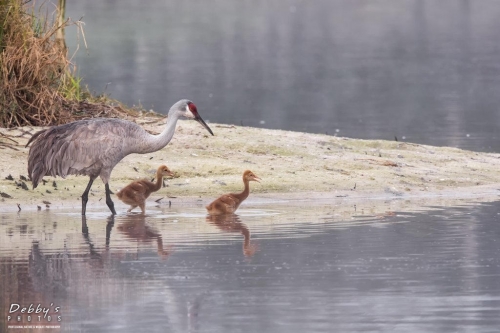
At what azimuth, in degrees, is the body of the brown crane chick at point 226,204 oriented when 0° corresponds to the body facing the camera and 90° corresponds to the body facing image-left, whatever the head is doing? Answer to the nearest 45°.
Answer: approximately 270°

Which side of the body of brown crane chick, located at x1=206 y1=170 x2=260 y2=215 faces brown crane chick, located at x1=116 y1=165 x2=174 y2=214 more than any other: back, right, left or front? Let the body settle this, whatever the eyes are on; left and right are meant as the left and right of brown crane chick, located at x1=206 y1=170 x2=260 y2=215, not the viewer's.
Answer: back

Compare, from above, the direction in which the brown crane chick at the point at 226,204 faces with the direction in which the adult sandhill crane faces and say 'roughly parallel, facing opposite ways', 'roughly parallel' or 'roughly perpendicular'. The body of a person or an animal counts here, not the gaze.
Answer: roughly parallel

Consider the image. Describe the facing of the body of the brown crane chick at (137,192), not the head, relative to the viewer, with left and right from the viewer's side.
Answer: facing to the right of the viewer

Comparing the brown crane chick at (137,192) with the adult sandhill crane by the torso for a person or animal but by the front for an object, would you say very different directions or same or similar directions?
same or similar directions

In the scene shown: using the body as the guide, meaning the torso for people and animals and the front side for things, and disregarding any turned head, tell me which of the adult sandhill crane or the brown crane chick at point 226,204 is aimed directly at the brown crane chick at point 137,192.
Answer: the adult sandhill crane

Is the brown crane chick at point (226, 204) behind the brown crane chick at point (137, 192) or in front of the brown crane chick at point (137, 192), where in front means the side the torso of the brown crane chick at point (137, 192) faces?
in front

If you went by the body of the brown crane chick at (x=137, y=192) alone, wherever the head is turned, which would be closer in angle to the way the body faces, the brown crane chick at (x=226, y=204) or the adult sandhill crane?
the brown crane chick

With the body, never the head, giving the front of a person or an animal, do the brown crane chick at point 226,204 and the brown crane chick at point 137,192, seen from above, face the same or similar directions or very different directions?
same or similar directions

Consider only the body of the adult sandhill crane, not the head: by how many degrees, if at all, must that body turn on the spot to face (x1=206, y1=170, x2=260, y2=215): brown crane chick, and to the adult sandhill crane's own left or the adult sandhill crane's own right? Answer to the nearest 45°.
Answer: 0° — it already faces it

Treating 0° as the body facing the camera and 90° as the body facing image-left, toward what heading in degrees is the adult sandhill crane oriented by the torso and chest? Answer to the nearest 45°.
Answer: approximately 270°

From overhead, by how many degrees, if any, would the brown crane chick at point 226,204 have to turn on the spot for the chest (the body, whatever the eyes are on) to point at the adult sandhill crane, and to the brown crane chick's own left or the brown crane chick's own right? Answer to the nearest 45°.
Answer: approximately 180°

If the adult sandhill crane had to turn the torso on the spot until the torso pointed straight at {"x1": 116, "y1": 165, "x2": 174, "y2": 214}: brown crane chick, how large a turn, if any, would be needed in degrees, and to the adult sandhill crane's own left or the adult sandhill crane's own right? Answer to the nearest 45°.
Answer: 0° — it already faces it
